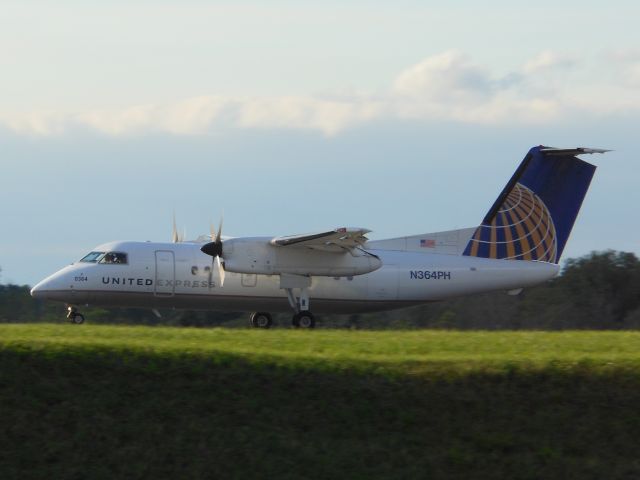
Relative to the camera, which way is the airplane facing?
to the viewer's left
